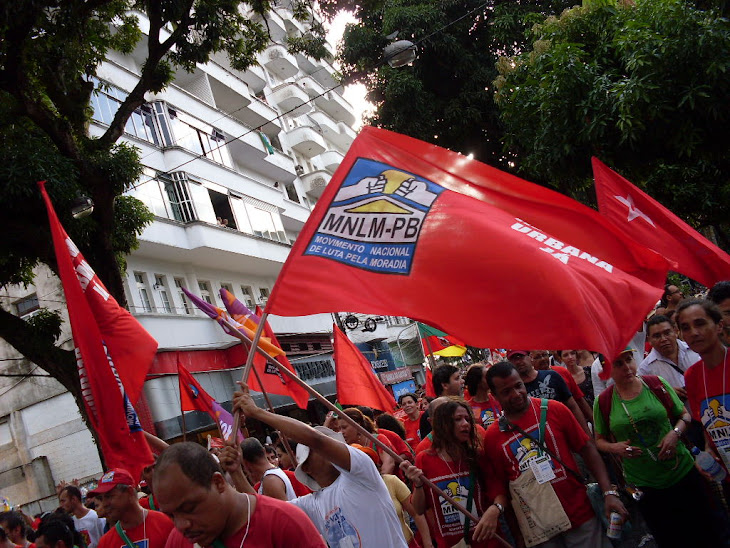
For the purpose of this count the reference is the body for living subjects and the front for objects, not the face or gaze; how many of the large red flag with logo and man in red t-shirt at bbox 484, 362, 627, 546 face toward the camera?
2

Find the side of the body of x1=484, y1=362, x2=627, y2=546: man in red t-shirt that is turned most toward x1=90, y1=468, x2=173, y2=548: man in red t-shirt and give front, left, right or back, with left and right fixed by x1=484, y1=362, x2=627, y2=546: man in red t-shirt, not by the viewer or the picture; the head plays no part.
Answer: right

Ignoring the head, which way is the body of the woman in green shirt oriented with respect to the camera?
toward the camera

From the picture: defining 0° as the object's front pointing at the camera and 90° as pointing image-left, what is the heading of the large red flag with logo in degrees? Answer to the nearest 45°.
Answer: approximately 0°

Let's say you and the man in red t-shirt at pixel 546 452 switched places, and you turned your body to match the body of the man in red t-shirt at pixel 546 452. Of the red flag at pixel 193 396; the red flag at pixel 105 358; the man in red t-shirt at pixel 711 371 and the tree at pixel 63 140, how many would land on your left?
1

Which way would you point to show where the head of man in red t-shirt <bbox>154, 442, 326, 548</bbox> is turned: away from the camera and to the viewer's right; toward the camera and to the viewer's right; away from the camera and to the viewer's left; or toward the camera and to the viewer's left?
toward the camera and to the viewer's left

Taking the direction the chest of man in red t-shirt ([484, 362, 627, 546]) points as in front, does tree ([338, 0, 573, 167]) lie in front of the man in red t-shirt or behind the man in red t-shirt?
behind

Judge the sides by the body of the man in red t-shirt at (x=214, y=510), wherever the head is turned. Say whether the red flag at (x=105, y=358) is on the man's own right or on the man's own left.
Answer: on the man's own right

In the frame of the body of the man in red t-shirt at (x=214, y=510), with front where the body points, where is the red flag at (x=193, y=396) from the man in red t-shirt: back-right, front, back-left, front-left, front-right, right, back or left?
back-right

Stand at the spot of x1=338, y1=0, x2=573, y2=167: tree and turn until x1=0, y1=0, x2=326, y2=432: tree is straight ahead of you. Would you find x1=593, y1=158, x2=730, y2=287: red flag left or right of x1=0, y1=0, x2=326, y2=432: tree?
left

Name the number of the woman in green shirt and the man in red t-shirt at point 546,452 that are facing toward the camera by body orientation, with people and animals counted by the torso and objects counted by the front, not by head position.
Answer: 2

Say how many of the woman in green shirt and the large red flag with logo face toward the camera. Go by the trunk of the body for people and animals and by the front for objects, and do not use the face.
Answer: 2

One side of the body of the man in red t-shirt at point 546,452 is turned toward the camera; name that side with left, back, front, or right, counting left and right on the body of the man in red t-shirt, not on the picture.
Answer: front
